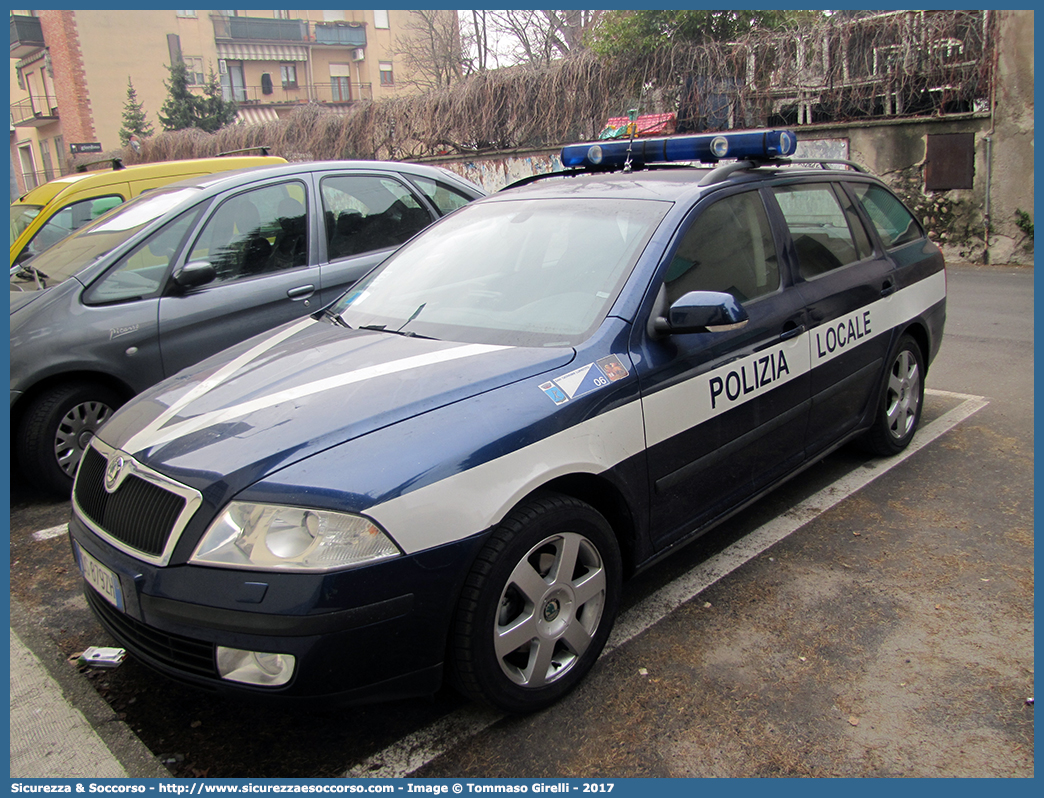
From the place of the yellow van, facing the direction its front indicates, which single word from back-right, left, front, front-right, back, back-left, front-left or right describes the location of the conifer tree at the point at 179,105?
back-right

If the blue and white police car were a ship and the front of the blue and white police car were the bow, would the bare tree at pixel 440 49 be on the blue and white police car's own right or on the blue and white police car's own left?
on the blue and white police car's own right

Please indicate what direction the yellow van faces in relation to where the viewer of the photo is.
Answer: facing the viewer and to the left of the viewer

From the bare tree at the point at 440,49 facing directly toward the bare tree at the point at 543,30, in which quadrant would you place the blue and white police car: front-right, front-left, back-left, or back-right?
front-right

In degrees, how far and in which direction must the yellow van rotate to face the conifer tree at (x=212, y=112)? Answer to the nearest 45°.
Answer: approximately 135° to its right

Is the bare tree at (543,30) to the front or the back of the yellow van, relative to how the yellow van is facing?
to the back

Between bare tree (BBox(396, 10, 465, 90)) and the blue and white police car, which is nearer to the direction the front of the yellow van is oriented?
the blue and white police car

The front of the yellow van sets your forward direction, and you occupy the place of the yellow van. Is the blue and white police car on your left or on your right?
on your left

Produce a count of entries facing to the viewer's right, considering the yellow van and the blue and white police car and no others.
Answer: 0

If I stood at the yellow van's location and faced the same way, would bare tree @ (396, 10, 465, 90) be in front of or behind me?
behind
